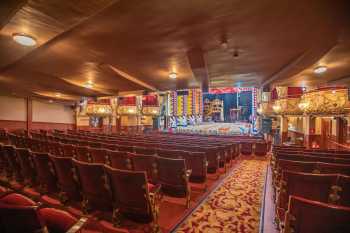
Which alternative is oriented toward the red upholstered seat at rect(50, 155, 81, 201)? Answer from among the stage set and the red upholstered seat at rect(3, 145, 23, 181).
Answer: the stage set

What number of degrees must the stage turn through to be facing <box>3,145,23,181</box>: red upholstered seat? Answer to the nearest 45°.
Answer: approximately 45° to its left

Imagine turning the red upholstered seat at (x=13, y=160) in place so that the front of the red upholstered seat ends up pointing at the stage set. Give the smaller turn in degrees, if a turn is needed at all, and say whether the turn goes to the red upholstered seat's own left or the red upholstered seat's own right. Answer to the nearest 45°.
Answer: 0° — it already faces it

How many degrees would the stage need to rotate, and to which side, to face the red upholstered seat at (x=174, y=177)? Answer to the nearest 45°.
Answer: approximately 45° to its left

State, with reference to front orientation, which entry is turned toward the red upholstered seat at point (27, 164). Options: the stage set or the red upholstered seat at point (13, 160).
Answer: the stage set

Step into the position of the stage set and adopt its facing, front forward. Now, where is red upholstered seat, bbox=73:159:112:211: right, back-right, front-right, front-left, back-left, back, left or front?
front

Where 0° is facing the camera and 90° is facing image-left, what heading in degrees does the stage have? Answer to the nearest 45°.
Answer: approximately 45°

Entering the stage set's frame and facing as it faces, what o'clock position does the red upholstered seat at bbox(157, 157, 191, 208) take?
The red upholstered seat is roughly at 12 o'clock from the stage set.

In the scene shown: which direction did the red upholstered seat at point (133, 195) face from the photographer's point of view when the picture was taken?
facing away from the viewer and to the right of the viewer

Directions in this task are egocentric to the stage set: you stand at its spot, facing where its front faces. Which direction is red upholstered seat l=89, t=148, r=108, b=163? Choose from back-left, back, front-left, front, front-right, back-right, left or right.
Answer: front

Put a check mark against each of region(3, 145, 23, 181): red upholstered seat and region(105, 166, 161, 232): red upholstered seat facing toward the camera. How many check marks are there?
0

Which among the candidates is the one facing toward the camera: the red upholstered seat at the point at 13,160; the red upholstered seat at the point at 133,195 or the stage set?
the stage set

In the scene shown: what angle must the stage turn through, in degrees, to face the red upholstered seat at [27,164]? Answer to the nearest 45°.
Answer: approximately 45° to its left

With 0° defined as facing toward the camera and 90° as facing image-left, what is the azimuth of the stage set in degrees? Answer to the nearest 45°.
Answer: approximately 0°

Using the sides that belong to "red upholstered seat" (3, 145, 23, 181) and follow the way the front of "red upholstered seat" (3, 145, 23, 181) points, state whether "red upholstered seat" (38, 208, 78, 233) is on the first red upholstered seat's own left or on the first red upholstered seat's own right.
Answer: on the first red upholstered seat's own right

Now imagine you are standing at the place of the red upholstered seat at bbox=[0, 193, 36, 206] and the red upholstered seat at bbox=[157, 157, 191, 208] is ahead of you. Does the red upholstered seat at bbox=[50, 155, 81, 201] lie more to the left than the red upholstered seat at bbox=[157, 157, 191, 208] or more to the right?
left

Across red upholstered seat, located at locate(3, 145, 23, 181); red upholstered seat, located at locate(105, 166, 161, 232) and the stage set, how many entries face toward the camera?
1
